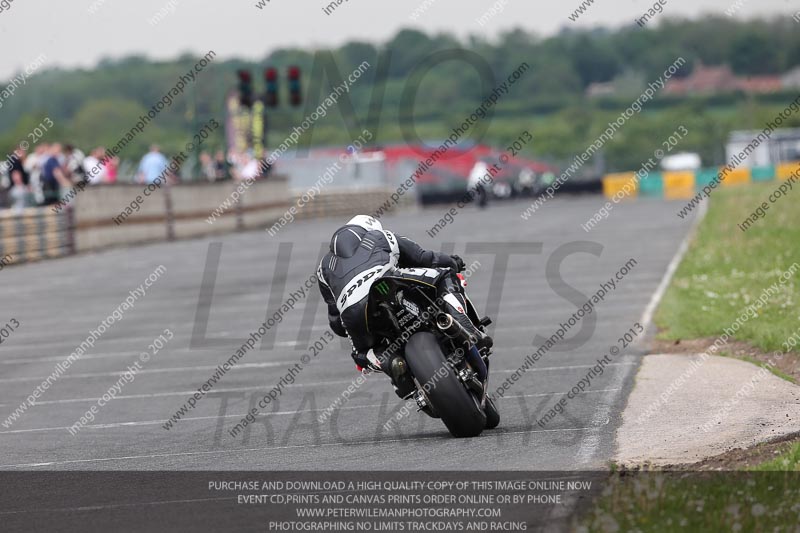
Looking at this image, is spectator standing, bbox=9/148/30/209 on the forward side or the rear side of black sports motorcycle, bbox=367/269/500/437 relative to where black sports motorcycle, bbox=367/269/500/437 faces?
on the forward side

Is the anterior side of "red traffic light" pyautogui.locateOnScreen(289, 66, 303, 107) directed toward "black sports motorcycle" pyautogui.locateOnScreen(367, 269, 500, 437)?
yes

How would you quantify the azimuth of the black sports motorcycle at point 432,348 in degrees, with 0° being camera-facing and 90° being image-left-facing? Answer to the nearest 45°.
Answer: approximately 180°

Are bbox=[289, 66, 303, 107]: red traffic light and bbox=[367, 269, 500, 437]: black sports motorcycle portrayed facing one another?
yes

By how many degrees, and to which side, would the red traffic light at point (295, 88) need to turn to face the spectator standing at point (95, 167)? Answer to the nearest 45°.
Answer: approximately 45° to its right

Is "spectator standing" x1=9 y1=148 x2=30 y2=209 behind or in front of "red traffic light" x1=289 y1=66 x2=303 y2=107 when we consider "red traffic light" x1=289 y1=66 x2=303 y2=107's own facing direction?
in front

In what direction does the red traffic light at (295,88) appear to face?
toward the camera

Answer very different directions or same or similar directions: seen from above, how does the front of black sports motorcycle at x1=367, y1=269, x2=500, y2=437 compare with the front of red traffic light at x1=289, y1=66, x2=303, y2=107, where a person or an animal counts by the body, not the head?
very different directions
